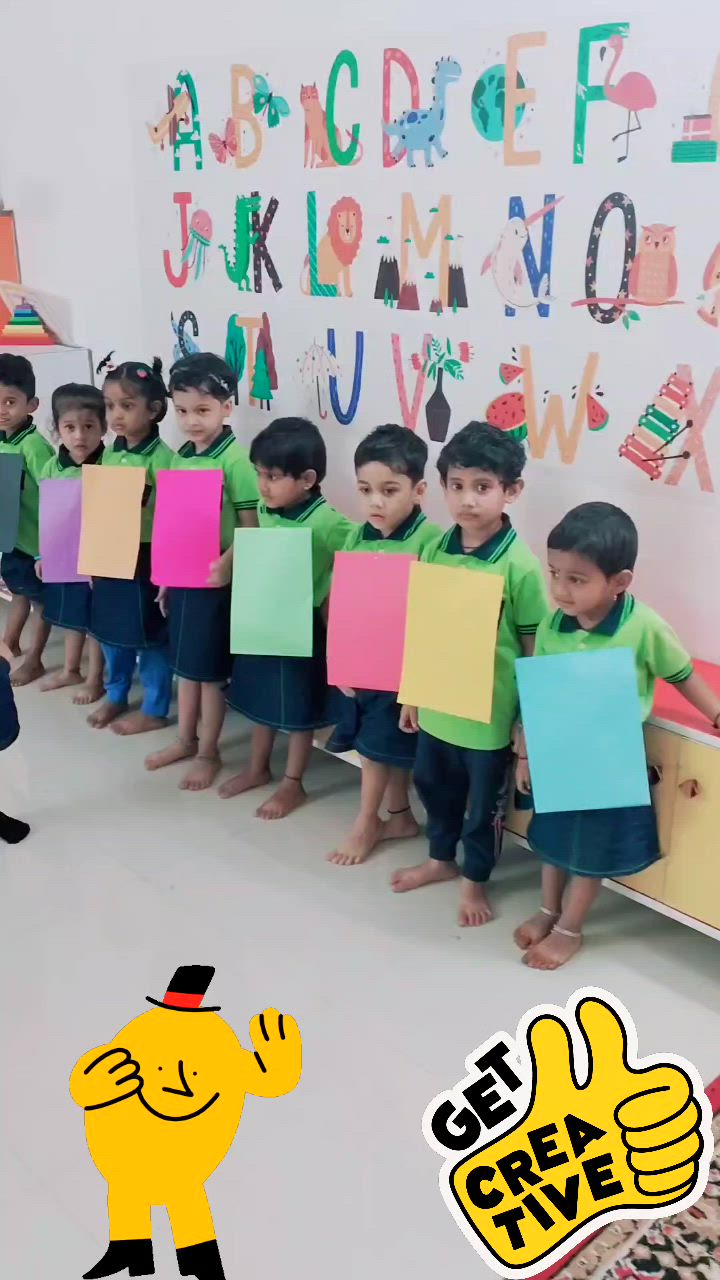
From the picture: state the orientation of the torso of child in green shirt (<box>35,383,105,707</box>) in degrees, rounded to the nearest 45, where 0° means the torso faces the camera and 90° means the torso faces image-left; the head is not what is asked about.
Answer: approximately 0°

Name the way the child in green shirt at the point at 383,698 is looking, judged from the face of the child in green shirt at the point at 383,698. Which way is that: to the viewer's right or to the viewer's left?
to the viewer's left

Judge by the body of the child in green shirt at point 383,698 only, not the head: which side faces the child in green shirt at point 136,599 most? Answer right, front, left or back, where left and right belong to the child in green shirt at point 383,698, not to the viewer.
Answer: right

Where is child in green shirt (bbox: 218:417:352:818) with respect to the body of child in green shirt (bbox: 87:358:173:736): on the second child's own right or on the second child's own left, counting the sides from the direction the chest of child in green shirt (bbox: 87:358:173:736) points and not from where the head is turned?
on the second child's own left

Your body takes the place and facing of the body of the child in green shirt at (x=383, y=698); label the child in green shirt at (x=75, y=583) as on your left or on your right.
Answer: on your right

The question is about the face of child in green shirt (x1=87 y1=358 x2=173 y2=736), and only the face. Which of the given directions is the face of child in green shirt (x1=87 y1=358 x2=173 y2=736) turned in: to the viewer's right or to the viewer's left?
to the viewer's left

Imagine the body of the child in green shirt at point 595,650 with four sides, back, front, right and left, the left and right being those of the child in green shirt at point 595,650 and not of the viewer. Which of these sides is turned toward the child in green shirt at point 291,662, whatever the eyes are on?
right
